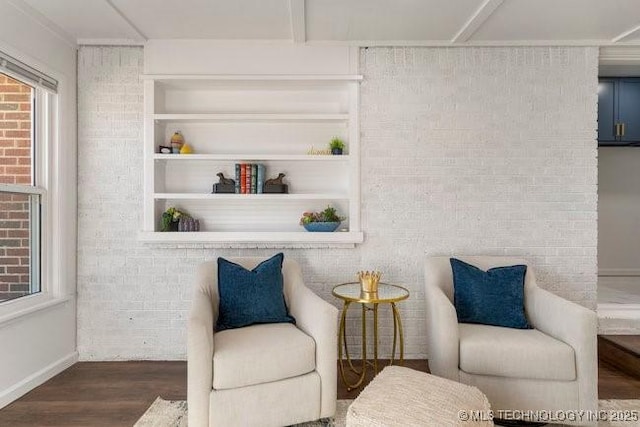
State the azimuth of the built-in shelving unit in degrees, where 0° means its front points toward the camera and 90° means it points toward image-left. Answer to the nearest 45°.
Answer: approximately 0°

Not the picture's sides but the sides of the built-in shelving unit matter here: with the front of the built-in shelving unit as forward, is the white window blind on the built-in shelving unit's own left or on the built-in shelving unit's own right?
on the built-in shelving unit's own right

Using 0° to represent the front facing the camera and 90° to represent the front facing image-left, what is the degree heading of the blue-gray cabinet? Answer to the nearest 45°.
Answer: approximately 0°

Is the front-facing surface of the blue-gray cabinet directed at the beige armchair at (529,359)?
yes

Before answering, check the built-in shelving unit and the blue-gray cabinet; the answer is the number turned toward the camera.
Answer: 2

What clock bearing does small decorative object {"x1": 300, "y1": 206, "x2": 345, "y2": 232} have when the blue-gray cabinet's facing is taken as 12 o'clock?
The small decorative object is roughly at 1 o'clock from the blue-gray cabinet.

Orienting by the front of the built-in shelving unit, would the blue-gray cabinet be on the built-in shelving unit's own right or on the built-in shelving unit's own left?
on the built-in shelving unit's own left
